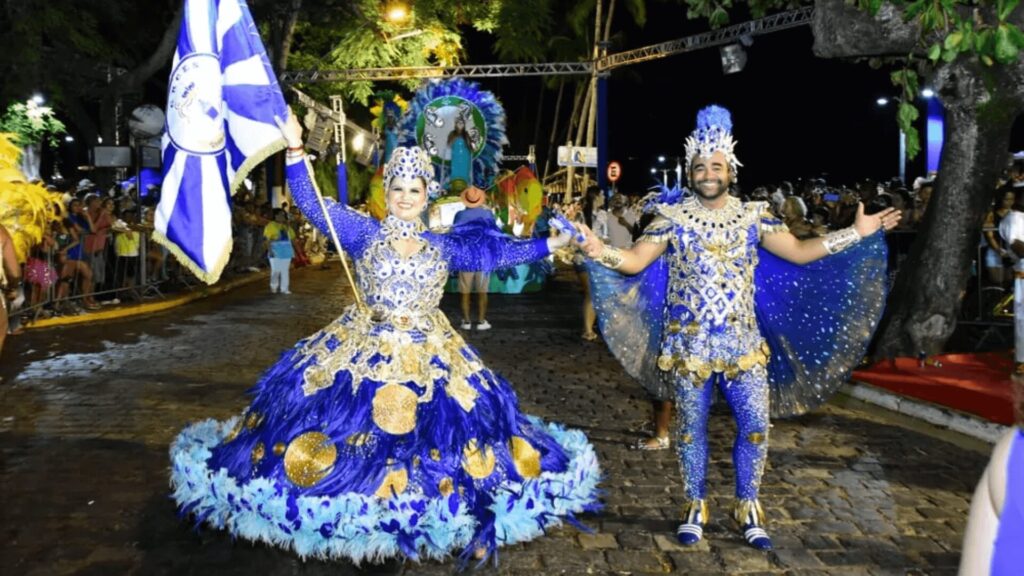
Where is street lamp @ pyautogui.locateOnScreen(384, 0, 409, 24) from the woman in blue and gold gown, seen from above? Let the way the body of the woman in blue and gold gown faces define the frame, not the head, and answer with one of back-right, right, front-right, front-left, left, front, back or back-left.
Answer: back

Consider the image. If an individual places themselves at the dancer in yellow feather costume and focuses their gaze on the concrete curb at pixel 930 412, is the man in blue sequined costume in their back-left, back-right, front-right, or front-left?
front-right

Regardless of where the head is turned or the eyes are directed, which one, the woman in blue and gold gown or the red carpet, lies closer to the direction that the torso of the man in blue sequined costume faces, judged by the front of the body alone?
the woman in blue and gold gown

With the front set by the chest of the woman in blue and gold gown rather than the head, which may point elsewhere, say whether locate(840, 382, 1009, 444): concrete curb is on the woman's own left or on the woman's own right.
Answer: on the woman's own left

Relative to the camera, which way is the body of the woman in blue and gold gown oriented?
toward the camera

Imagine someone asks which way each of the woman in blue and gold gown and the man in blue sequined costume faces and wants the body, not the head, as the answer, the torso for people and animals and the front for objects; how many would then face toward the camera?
2

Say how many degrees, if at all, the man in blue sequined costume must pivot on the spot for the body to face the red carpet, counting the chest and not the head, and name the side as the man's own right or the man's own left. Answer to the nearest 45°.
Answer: approximately 135° to the man's own left

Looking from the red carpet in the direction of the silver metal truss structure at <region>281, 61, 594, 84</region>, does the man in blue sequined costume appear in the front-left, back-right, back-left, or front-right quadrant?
back-left

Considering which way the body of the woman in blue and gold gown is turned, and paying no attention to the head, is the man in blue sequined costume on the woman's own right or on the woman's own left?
on the woman's own left

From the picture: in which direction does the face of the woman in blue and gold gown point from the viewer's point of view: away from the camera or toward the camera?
toward the camera

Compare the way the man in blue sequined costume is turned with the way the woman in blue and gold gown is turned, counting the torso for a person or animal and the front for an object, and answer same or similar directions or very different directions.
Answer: same or similar directions

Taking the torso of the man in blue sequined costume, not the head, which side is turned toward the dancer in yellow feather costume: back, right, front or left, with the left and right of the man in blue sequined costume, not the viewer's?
right

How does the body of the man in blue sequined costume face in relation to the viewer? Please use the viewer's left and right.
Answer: facing the viewer

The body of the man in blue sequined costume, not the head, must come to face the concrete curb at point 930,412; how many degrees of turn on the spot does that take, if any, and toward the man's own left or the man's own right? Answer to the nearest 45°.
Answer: approximately 135° to the man's own left
